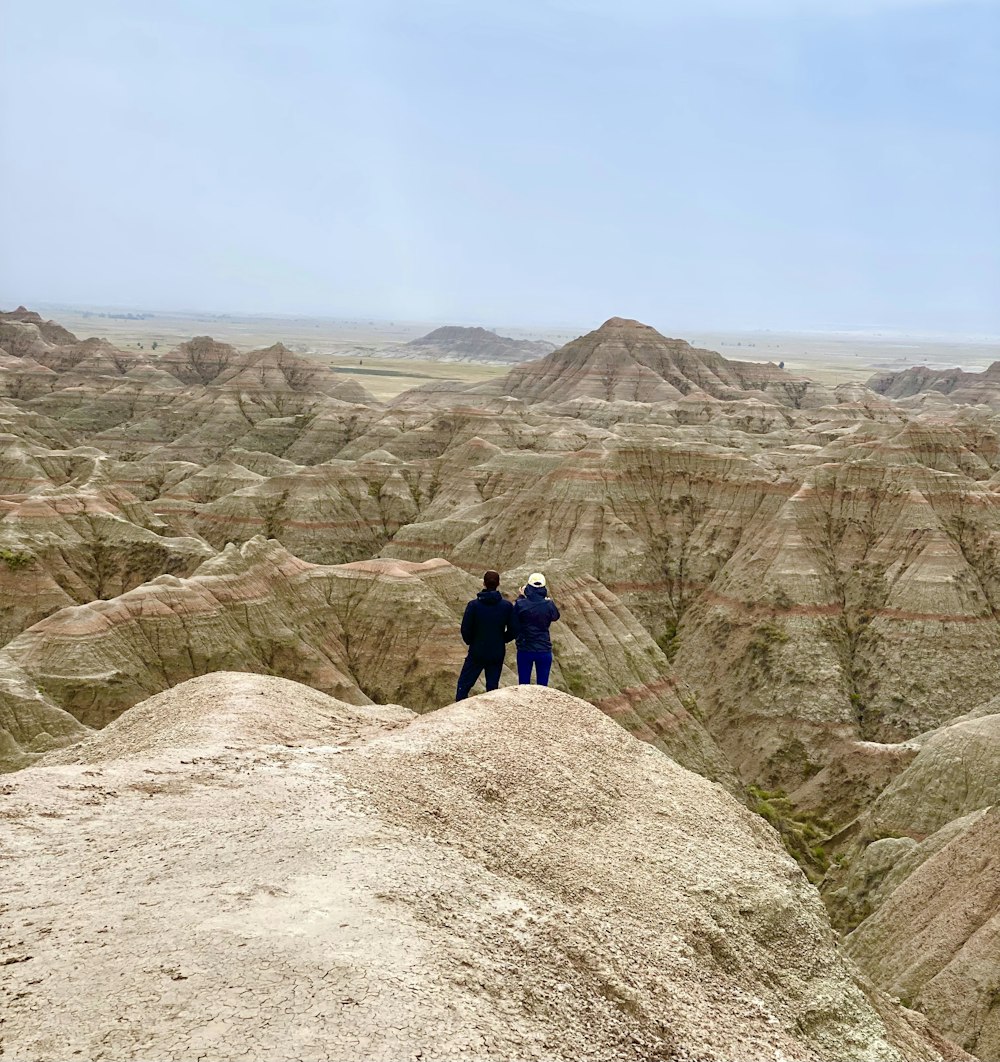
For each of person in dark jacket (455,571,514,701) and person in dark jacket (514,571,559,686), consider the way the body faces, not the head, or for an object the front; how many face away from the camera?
2

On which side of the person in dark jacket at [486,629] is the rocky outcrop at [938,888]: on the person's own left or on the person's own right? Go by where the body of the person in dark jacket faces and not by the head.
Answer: on the person's own right

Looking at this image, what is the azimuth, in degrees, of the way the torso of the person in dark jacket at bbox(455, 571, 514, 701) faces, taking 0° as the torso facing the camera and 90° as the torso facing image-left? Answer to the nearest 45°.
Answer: approximately 180°

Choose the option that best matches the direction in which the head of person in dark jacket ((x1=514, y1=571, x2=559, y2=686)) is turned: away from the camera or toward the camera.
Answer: away from the camera

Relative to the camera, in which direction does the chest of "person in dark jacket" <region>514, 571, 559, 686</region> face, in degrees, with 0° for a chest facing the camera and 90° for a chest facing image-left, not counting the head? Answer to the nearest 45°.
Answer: approximately 180°

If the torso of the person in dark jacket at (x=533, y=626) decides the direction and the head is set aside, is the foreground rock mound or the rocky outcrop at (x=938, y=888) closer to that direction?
the rocky outcrop

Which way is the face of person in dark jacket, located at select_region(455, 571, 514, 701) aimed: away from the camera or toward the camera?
away from the camera

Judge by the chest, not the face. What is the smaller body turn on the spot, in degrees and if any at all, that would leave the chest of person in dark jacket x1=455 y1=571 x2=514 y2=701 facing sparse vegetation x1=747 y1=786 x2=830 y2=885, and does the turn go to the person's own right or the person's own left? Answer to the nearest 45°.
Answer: approximately 45° to the person's own right

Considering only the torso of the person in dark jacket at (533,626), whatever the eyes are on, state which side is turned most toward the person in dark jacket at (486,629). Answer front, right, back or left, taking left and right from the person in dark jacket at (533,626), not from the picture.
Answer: left

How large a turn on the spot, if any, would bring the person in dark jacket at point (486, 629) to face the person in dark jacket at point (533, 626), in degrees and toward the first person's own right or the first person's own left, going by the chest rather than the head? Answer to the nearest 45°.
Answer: approximately 90° to the first person's own right
